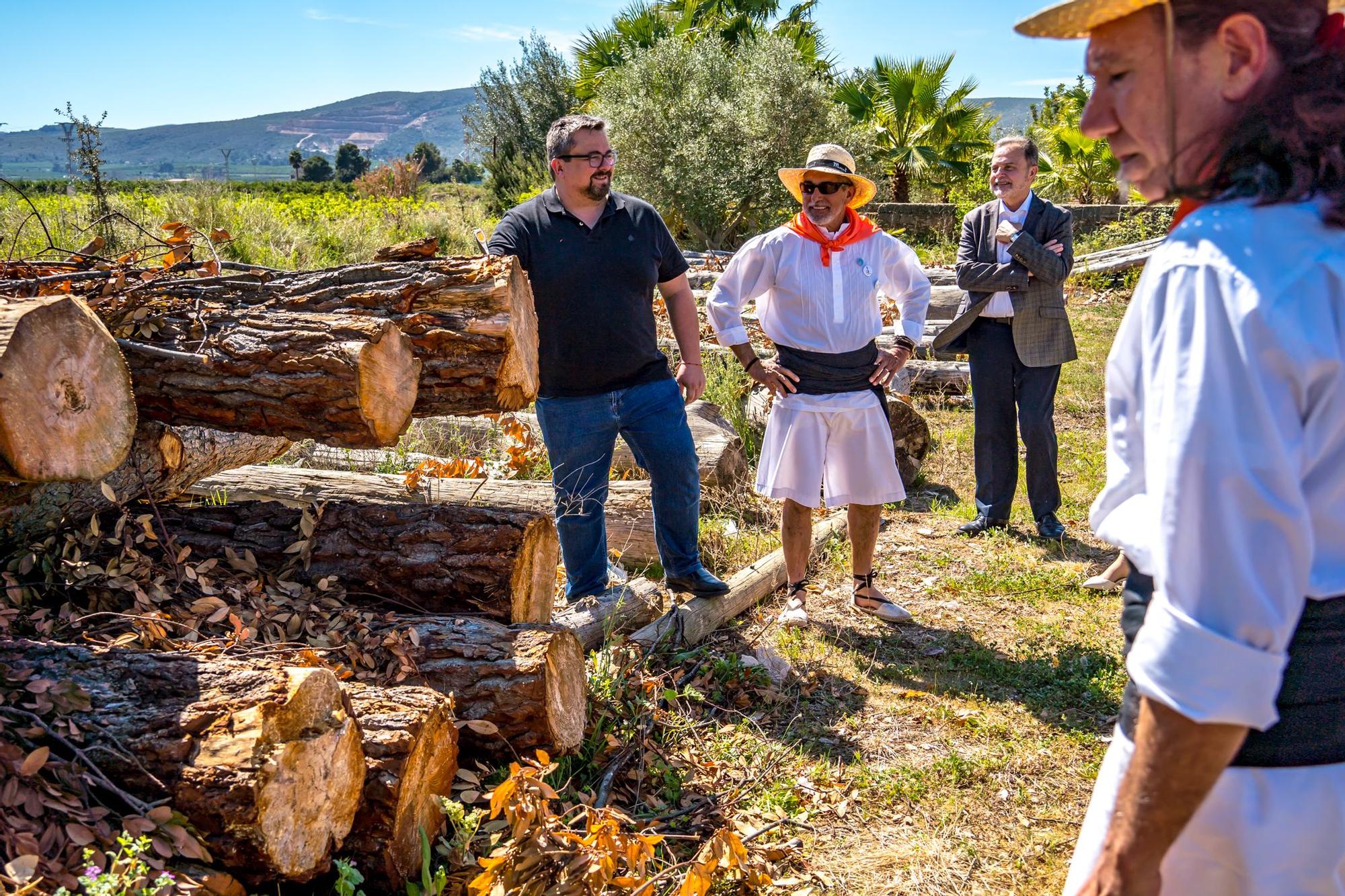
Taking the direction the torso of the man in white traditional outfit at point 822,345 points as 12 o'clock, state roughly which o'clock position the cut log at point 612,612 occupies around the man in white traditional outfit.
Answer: The cut log is roughly at 2 o'clock from the man in white traditional outfit.

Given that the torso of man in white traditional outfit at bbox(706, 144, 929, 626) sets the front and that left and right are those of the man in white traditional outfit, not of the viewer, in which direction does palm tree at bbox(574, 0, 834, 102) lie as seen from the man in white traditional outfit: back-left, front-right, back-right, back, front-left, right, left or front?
back

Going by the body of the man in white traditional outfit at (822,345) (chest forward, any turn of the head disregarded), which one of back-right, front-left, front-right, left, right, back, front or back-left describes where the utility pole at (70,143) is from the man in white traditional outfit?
back-right

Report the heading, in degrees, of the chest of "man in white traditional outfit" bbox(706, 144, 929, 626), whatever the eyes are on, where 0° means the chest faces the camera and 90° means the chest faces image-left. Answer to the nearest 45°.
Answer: approximately 0°

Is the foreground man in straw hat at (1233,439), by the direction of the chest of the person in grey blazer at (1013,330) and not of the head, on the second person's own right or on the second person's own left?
on the second person's own left

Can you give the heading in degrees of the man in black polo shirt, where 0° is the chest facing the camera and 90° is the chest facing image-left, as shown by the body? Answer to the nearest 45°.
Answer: approximately 0°

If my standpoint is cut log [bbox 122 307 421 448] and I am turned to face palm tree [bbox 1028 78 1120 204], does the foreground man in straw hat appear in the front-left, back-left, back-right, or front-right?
back-right

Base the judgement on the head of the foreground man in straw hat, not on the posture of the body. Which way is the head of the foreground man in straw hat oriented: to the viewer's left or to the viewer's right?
to the viewer's left

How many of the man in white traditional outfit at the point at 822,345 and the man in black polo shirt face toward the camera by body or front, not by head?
2

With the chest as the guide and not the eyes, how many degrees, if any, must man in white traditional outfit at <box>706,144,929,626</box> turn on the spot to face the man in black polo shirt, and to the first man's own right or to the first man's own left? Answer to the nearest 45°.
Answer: approximately 90° to the first man's own right
